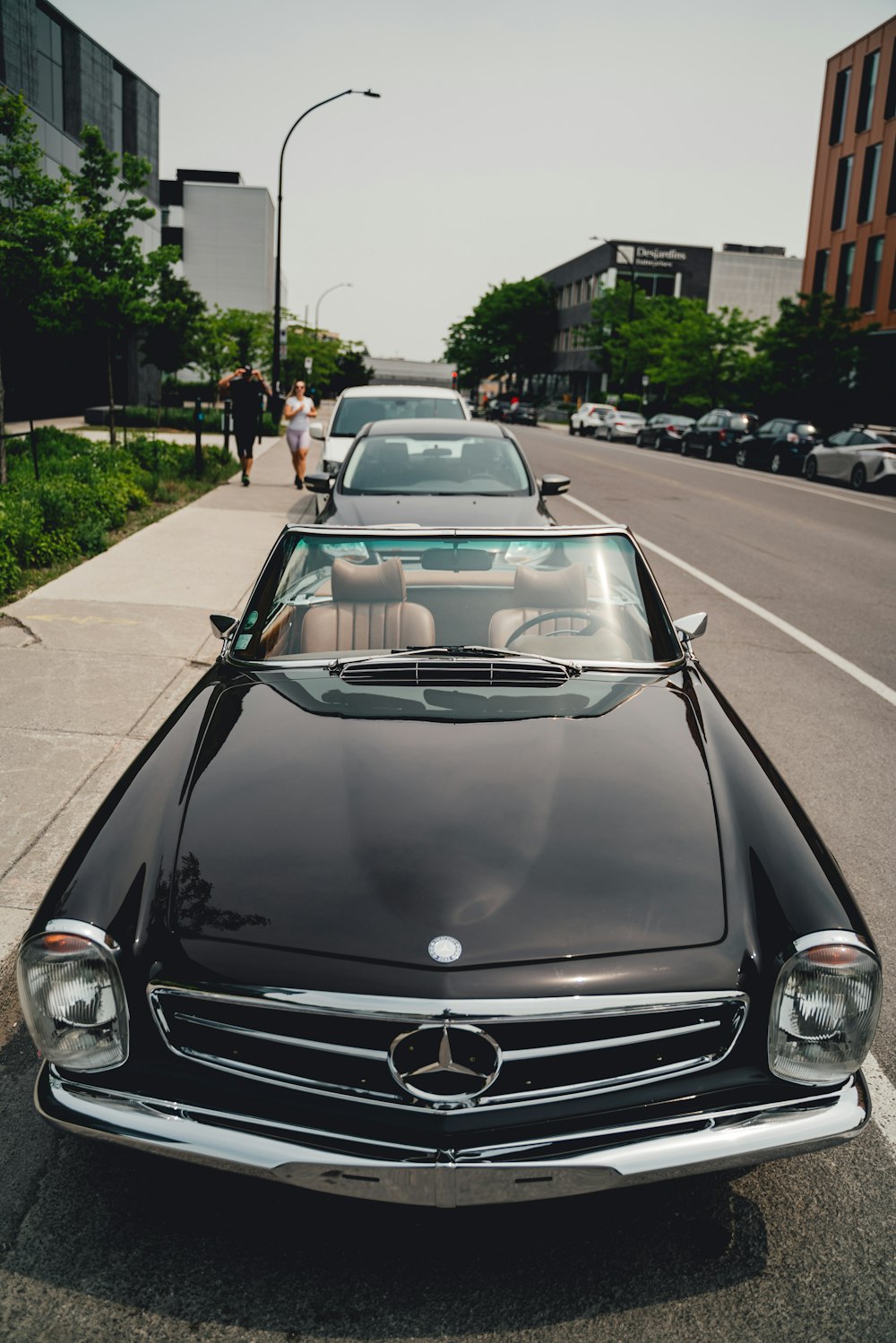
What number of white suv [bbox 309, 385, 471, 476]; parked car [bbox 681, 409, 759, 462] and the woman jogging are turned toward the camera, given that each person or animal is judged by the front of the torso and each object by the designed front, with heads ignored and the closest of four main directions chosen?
2

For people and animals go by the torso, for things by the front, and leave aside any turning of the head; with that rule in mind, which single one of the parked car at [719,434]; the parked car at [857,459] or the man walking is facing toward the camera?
the man walking

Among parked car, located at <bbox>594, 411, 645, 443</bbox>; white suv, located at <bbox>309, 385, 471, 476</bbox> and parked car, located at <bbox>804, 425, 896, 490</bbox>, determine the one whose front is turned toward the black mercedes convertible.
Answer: the white suv

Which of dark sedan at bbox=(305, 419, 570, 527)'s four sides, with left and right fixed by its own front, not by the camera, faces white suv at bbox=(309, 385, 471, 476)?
back

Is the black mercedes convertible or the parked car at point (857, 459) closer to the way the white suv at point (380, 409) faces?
the black mercedes convertible

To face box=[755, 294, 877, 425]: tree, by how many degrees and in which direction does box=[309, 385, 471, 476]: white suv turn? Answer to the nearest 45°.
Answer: approximately 135° to its left

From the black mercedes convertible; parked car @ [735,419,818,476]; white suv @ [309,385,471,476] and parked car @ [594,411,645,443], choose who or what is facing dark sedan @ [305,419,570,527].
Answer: the white suv

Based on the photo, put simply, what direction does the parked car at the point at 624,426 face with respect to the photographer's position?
facing away from the viewer and to the left of the viewer

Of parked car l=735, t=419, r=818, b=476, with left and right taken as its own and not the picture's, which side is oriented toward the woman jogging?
left

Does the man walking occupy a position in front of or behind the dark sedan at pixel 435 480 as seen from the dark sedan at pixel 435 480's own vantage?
behind

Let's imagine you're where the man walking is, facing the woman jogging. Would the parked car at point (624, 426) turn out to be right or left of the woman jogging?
left

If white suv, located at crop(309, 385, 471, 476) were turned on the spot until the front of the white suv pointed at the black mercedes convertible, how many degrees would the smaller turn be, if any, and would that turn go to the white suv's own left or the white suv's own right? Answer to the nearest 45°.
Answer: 0° — it already faces it

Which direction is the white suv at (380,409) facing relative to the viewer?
toward the camera

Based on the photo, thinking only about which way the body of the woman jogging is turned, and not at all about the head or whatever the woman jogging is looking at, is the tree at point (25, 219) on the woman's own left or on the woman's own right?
on the woman's own right

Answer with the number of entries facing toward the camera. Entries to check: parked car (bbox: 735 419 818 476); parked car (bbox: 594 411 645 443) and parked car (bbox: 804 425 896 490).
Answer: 0
